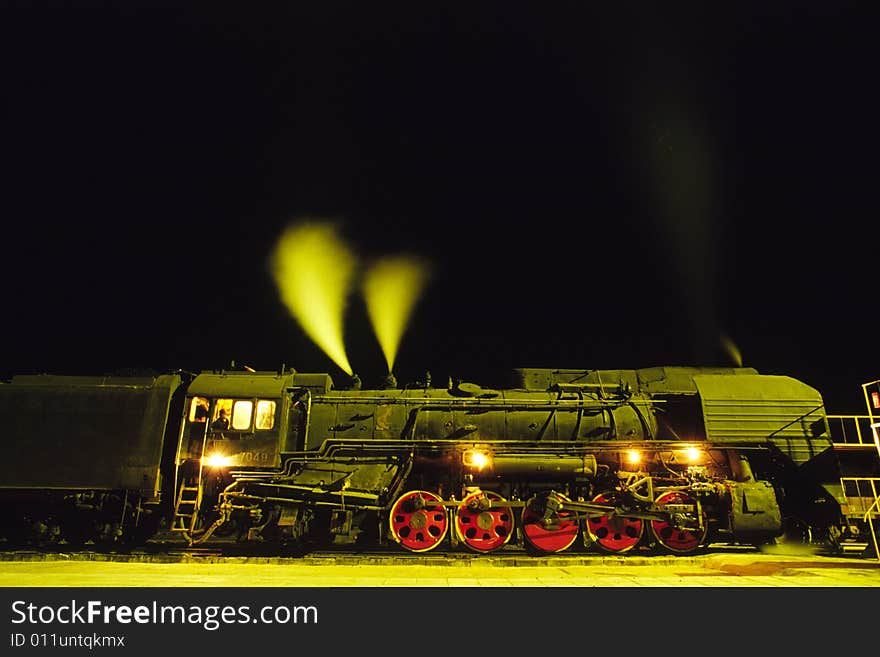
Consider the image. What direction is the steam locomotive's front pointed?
to the viewer's right
